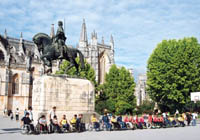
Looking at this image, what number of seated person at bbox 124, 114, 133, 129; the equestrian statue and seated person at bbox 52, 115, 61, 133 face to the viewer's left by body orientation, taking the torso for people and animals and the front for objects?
1

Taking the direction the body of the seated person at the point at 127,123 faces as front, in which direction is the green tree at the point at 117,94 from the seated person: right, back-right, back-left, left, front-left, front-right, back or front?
back-left

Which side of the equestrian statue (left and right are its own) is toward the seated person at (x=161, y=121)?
back

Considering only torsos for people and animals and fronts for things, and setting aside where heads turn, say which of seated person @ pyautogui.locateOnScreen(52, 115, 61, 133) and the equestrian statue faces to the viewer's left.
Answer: the equestrian statue

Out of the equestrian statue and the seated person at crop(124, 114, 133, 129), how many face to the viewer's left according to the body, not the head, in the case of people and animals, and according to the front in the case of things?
1

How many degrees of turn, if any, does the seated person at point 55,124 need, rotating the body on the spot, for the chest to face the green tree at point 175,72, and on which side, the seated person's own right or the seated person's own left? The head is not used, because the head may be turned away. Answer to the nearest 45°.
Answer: approximately 90° to the seated person's own left

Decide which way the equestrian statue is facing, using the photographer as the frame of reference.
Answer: facing to the left of the viewer

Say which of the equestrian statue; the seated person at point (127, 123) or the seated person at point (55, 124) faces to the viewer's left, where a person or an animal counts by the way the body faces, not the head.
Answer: the equestrian statue

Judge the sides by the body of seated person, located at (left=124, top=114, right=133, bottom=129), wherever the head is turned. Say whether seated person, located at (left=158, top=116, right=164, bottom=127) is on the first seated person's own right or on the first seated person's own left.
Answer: on the first seated person's own left

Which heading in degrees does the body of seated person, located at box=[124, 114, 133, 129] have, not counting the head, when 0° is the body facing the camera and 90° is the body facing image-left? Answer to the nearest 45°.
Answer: approximately 315°

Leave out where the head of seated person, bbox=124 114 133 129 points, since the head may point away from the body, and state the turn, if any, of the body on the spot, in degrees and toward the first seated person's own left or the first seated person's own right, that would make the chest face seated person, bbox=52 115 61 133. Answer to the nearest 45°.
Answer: approximately 90° to the first seated person's own right
